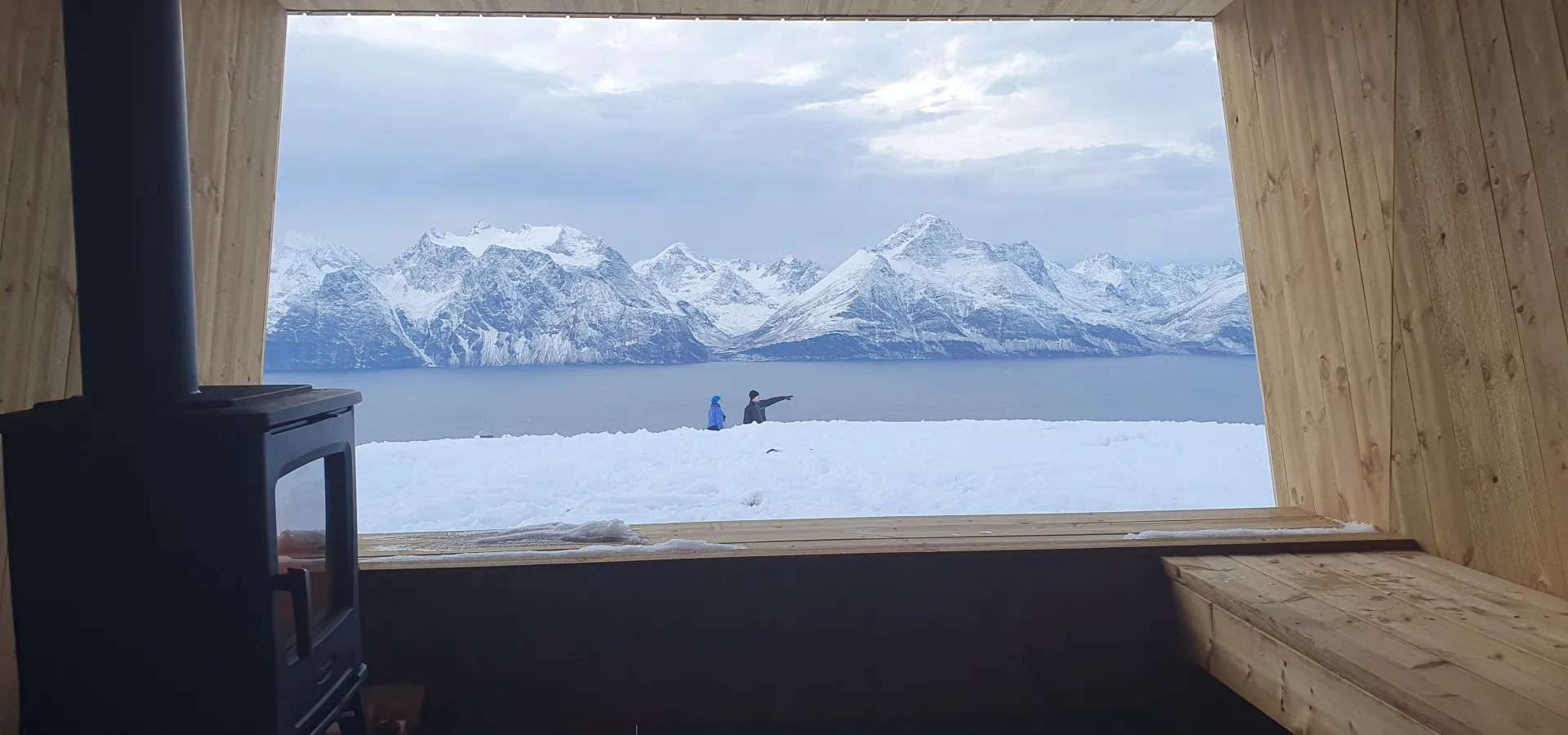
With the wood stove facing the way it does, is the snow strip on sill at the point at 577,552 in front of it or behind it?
in front

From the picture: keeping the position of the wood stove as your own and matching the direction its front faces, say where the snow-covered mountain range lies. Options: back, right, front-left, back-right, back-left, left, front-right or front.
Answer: front-left

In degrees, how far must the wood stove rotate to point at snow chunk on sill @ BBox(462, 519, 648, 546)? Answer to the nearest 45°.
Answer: approximately 45° to its left

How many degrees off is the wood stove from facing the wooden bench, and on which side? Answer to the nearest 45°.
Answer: approximately 45° to its right

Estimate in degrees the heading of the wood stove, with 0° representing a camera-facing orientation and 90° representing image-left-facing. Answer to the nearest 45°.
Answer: approximately 270°

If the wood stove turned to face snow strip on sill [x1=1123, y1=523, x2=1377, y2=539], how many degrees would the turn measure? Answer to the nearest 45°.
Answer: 0° — it already faces it

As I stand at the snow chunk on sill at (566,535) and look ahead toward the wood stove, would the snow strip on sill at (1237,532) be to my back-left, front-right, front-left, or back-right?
back-left
